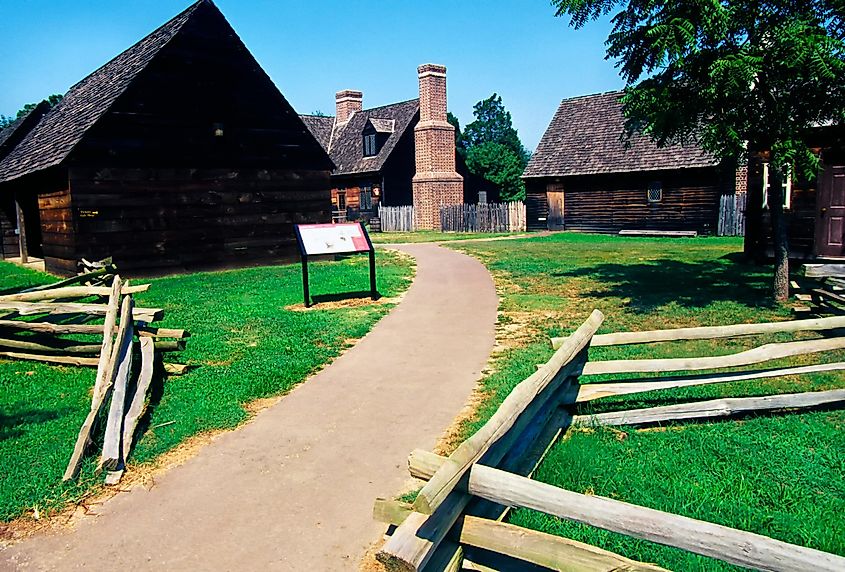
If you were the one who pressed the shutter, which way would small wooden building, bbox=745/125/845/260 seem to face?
facing the viewer

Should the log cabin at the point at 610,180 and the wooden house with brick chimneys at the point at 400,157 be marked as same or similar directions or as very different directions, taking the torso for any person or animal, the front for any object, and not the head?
same or similar directions

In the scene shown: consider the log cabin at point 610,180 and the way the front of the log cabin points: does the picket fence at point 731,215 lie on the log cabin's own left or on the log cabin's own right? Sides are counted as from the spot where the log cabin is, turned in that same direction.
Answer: on the log cabin's own left

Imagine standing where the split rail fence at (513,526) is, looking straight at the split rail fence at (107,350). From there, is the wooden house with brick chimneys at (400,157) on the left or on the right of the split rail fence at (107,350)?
right

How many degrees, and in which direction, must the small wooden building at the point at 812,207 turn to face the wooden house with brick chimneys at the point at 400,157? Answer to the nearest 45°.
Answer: approximately 135° to its right

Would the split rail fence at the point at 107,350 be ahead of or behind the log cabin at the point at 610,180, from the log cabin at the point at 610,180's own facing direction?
ahead

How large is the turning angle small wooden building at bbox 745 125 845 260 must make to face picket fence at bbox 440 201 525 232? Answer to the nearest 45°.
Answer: approximately 135° to its right

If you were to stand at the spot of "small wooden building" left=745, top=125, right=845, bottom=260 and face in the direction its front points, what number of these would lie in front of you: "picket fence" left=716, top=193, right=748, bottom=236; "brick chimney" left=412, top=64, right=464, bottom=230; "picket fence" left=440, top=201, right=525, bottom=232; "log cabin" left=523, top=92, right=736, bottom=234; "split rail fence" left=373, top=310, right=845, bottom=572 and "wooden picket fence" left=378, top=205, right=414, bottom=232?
1

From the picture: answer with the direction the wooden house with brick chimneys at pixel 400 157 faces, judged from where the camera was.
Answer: facing the viewer and to the left of the viewer

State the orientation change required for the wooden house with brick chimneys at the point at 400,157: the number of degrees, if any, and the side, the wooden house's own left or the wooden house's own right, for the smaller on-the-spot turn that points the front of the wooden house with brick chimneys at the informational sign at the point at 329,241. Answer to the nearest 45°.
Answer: approximately 45° to the wooden house's own left

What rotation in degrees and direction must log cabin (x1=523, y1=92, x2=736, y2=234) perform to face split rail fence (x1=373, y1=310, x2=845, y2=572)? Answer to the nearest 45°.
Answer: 0° — it already faces it

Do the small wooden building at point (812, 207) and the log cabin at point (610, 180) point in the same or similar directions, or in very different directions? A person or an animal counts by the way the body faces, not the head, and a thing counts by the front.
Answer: same or similar directions

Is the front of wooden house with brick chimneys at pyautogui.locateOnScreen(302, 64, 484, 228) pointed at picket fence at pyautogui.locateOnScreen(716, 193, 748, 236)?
no

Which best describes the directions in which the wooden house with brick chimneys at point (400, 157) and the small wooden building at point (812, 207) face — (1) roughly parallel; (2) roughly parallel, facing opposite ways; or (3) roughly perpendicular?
roughly parallel

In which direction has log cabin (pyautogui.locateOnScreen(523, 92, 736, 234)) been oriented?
toward the camera

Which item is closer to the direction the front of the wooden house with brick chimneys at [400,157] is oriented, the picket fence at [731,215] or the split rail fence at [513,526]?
the split rail fence

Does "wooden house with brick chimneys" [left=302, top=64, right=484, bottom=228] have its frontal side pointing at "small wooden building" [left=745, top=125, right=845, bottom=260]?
no
